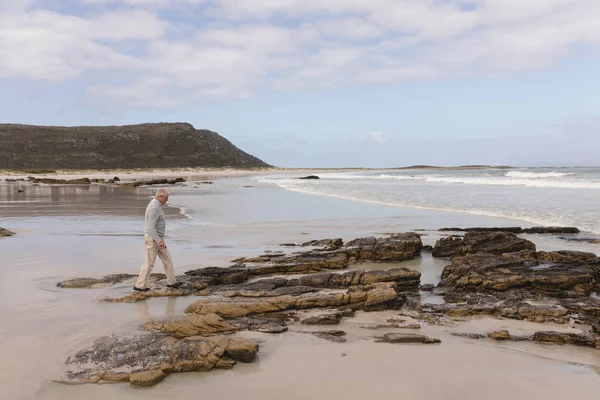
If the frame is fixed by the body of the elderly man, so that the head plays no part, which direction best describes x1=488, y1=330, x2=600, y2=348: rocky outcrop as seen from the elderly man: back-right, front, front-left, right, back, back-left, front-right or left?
front-right

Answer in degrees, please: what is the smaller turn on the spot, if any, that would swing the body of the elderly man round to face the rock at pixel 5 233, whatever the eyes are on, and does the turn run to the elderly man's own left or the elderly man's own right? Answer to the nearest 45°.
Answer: approximately 135° to the elderly man's own left

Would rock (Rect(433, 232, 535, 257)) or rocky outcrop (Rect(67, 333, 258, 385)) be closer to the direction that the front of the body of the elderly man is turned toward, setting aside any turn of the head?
the rock

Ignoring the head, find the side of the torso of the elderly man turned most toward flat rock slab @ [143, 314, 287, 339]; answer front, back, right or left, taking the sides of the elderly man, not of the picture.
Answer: right

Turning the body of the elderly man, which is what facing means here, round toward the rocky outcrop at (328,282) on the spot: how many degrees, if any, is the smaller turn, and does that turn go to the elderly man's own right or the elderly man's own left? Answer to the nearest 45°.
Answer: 0° — they already face it

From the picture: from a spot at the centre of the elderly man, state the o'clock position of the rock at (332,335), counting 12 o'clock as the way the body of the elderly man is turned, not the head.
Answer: The rock is roughly at 2 o'clock from the elderly man.

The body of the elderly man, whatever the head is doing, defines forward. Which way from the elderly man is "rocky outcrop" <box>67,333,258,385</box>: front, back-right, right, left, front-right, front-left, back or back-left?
right

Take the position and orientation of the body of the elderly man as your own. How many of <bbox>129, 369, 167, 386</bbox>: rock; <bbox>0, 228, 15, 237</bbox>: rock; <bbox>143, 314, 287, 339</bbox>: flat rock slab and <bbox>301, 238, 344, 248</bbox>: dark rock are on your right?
2

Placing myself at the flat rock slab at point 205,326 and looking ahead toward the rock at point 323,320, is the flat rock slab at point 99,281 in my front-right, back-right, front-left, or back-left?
back-left

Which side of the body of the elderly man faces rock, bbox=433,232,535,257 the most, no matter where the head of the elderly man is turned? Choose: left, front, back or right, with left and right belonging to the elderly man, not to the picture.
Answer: front

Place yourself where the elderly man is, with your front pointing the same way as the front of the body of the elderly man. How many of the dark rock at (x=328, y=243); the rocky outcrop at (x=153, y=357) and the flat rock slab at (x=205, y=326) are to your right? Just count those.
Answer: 2

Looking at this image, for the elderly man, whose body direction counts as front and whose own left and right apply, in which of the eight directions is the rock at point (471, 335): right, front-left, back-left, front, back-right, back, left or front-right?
front-right

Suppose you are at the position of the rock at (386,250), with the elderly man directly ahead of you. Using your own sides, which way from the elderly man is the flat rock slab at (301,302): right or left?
left

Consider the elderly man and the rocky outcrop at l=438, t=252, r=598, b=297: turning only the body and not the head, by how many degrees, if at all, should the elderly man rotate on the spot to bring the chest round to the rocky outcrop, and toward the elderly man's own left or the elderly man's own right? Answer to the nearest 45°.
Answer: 0° — they already face it

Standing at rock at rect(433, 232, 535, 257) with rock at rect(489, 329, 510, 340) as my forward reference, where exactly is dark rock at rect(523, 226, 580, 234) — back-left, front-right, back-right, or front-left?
back-left

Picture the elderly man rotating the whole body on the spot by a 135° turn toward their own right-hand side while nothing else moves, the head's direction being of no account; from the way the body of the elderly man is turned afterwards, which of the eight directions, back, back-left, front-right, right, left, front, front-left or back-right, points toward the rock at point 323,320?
left

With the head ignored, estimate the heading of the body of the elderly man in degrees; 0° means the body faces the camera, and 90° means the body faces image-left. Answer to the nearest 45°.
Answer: approximately 270°
